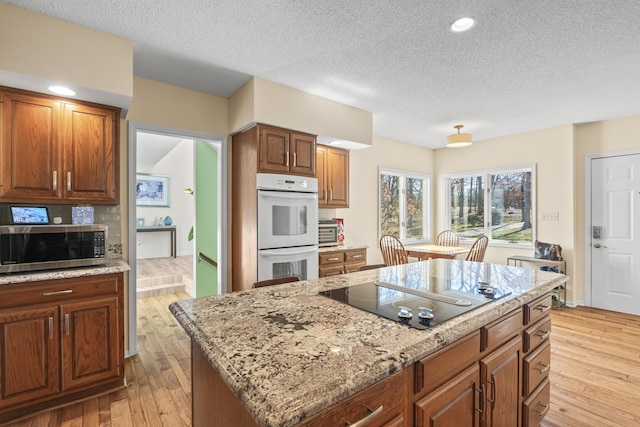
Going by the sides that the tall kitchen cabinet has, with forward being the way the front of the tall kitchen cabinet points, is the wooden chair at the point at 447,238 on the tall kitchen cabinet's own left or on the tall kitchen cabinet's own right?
on the tall kitchen cabinet's own left

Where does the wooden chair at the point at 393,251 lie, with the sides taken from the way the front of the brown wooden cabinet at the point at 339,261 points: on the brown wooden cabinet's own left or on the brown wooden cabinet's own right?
on the brown wooden cabinet's own left

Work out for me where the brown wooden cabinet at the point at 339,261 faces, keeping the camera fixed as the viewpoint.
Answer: facing the viewer and to the right of the viewer

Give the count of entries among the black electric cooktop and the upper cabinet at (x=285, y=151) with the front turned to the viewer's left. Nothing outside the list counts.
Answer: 0

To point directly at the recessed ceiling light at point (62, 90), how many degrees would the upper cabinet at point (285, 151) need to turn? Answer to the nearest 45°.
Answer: approximately 90° to its right

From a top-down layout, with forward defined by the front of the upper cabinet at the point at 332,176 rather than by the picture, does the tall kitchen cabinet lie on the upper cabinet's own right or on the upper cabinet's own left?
on the upper cabinet's own right

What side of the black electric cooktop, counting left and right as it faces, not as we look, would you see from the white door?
left

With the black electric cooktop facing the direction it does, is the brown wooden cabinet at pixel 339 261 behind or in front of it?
behind

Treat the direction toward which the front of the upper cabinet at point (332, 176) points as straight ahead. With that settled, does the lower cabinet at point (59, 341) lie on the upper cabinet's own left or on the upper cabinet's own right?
on the upper cabinet's own right

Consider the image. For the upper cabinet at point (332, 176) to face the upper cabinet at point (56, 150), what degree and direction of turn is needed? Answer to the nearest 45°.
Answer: approximately 90° to its right
